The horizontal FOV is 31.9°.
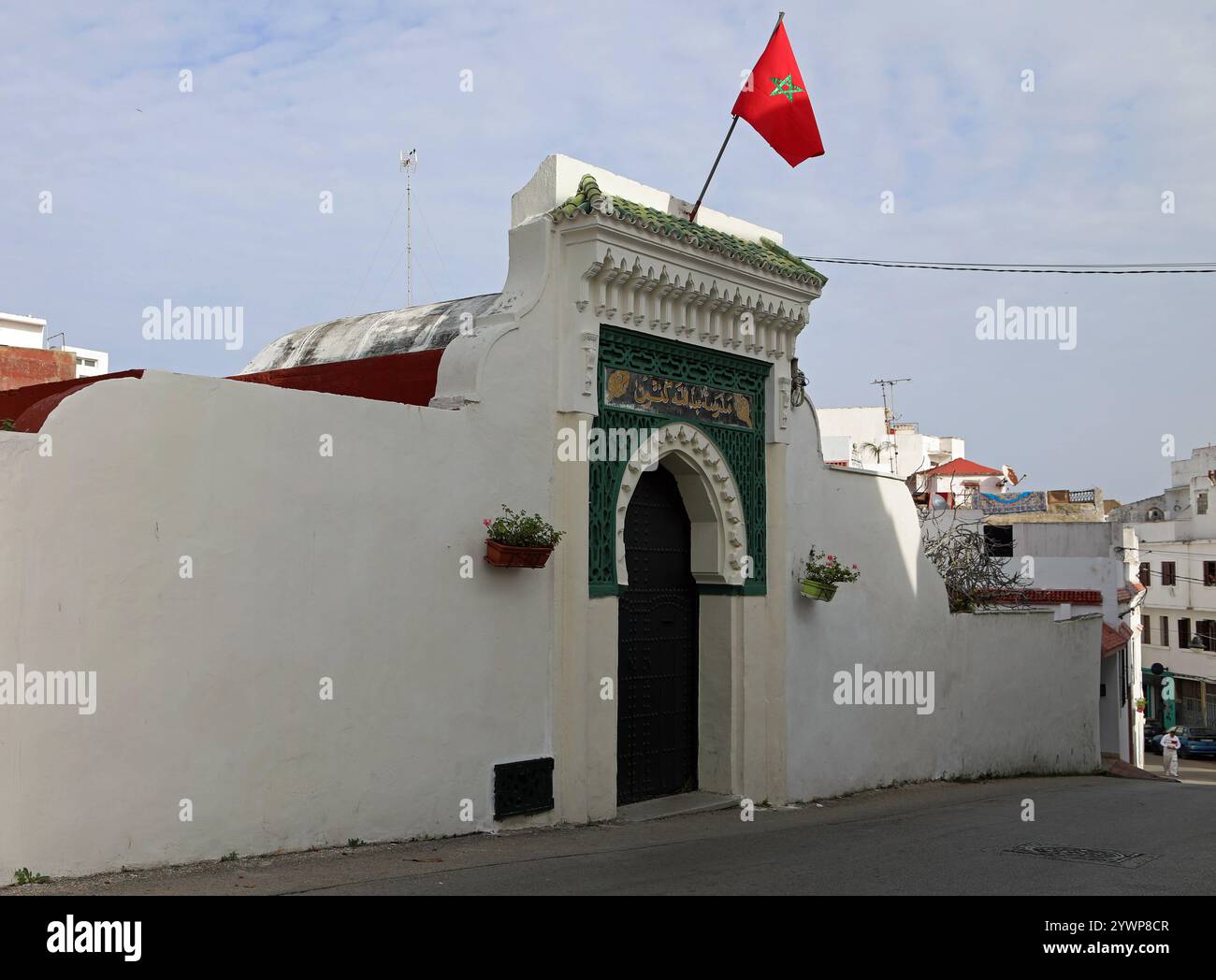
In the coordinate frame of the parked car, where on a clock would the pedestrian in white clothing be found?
The pedestrian in white clothing is roughly at 9 o'clock from the parked car.

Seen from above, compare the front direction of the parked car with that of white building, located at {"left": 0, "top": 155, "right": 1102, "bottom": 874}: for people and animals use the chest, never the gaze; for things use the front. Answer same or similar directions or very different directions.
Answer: very different directions

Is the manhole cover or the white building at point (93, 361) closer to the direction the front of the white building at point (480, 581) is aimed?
the manhole cover

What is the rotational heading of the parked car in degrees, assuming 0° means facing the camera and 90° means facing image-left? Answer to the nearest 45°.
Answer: approximately 90°

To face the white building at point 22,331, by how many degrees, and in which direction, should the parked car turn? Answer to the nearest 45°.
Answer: approximately 45° to its left

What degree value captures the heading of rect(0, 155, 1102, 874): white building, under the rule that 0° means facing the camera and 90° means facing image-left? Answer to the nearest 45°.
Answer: approximately 315°

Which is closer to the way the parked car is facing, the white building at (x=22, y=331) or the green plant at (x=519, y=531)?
the white building

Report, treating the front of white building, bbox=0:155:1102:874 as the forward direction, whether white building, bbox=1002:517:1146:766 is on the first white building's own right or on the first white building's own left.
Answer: on the first white building's own left

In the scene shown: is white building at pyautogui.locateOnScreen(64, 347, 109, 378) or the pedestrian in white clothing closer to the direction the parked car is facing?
the white building
